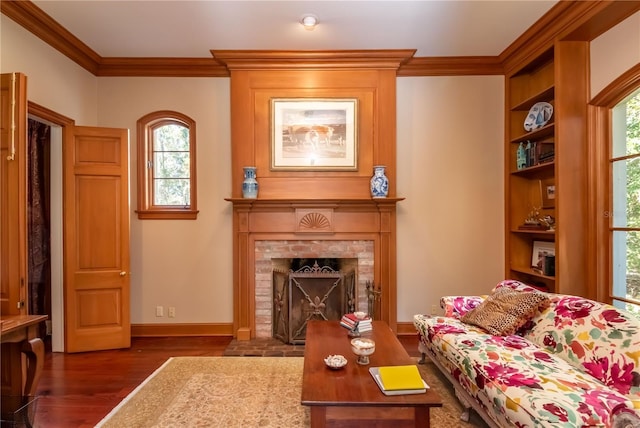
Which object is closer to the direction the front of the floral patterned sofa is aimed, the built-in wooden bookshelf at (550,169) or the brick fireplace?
the brick fireplace

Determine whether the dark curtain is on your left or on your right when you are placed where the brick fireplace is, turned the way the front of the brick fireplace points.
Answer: on your right

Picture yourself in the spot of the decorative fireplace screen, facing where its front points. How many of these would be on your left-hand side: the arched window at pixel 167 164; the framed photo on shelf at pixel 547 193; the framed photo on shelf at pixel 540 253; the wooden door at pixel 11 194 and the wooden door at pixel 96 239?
2

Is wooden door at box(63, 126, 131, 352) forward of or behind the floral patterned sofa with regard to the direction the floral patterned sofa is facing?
forward

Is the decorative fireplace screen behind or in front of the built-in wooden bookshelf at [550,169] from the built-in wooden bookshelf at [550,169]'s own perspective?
in front

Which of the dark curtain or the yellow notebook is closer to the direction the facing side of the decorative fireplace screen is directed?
the yellow notebook

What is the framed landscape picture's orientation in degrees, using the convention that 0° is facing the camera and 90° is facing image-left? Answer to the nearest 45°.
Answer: approximately 0°

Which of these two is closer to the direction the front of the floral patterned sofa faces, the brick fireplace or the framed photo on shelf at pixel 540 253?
the brick fireplace

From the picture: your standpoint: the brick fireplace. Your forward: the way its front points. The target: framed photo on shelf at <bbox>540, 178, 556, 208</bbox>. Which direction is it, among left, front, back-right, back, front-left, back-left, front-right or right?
left

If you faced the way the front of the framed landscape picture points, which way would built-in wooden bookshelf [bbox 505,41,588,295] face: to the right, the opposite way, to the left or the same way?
to the right

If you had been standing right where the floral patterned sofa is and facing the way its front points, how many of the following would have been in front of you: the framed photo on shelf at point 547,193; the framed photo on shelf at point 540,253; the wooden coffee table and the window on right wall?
1

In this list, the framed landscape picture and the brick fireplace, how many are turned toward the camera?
2

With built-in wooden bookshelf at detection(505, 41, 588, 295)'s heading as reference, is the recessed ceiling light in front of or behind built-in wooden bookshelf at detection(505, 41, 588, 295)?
in front

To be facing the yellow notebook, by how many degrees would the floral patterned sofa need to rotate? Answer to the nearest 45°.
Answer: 0° — it already faces it

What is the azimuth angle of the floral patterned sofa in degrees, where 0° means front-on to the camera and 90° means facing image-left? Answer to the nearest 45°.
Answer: approximately 45°
